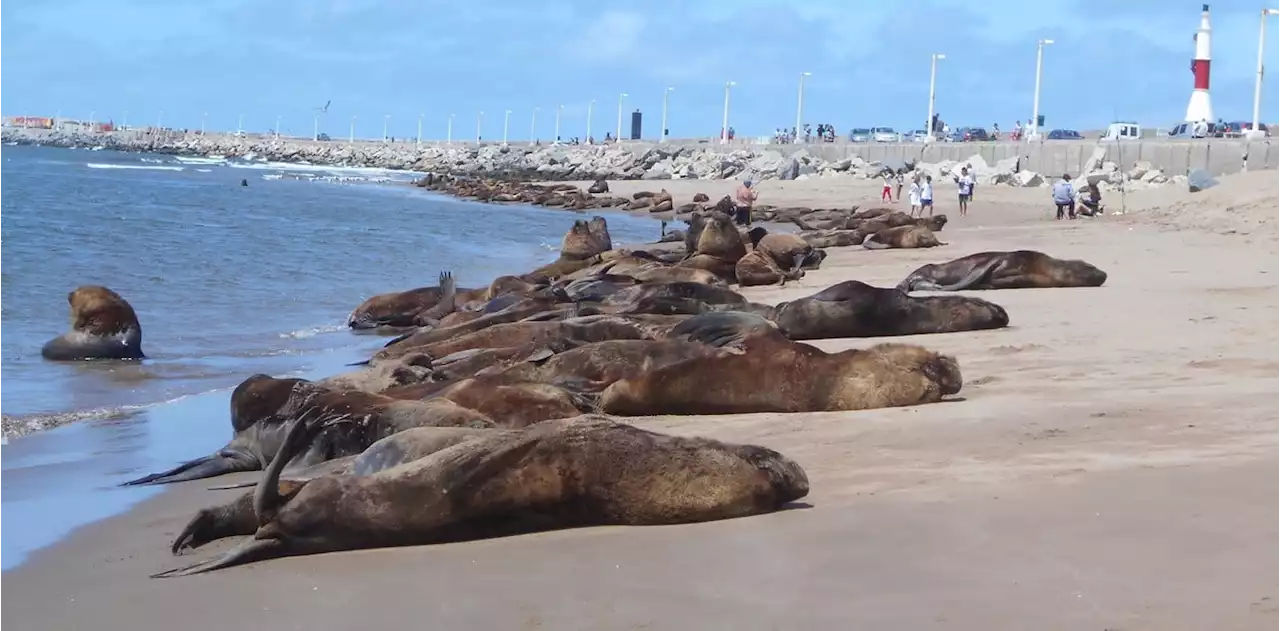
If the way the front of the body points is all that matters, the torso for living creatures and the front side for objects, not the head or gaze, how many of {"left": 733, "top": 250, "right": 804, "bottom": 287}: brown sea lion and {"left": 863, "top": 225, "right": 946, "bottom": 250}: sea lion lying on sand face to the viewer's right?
1

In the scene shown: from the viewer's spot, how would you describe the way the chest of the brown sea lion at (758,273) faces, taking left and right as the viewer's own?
facing to the left of the viewer

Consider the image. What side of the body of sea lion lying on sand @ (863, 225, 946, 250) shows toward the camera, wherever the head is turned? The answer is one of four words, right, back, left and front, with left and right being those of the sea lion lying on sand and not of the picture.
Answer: right

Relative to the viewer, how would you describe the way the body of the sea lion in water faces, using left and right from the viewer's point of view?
facing to the left of the viewer

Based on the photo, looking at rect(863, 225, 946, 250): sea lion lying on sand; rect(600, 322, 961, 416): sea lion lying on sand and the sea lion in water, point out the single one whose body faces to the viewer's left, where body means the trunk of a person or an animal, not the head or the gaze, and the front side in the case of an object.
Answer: the sea lion in water

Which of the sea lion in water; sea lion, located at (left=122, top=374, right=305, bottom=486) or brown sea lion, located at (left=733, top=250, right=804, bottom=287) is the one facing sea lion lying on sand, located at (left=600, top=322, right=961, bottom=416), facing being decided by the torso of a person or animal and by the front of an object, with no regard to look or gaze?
the sea lion

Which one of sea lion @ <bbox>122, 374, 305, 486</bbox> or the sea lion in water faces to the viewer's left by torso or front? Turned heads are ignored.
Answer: the sea lion in water

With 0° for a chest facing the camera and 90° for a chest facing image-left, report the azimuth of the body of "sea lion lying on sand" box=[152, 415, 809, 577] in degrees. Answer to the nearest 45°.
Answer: approximately 270°

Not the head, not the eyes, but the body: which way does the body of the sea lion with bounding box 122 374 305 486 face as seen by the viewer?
to the viewer's right

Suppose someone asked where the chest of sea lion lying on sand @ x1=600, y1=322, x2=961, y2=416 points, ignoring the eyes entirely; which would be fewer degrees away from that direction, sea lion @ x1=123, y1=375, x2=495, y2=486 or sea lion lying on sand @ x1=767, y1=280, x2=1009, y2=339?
the sea lion lying on sand

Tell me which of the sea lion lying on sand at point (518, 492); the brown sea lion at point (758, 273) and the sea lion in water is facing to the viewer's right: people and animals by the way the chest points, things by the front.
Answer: the sea lion lying on sand

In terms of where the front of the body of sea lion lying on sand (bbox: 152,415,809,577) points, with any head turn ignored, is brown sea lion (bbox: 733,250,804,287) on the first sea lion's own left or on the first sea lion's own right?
on the first sea lion's own left

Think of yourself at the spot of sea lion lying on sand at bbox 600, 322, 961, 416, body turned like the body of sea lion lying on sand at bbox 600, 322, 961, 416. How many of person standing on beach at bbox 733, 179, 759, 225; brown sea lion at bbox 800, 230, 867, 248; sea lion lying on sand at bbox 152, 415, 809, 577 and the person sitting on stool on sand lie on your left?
3

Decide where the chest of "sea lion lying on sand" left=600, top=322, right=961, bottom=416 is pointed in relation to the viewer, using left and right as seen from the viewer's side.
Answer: facing to the right of the viewer
